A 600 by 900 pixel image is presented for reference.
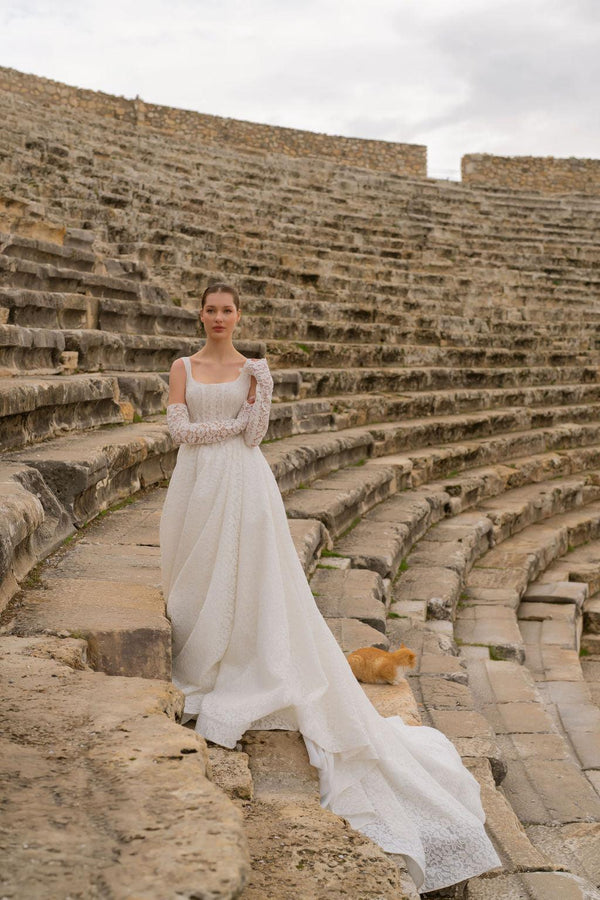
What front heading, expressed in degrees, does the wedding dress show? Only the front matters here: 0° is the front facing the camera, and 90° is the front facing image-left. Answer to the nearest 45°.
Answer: approximately 0°

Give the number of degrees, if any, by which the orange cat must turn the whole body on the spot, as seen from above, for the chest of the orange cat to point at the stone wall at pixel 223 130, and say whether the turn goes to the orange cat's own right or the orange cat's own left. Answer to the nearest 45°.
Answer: approximately 90° to the orange cat's own left

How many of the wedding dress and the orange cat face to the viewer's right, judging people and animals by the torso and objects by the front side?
1

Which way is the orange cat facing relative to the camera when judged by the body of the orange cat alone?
to the viewer's right

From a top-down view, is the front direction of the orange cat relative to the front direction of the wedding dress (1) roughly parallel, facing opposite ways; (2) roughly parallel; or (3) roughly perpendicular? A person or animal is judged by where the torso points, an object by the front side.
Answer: roughly perpendicular

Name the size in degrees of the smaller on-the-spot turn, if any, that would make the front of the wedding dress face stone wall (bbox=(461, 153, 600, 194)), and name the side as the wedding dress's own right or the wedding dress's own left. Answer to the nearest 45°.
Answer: approximately 180°

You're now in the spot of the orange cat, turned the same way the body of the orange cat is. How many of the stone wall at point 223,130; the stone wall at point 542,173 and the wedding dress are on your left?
2

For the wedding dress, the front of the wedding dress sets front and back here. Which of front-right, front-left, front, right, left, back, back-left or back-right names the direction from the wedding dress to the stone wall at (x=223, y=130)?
back
